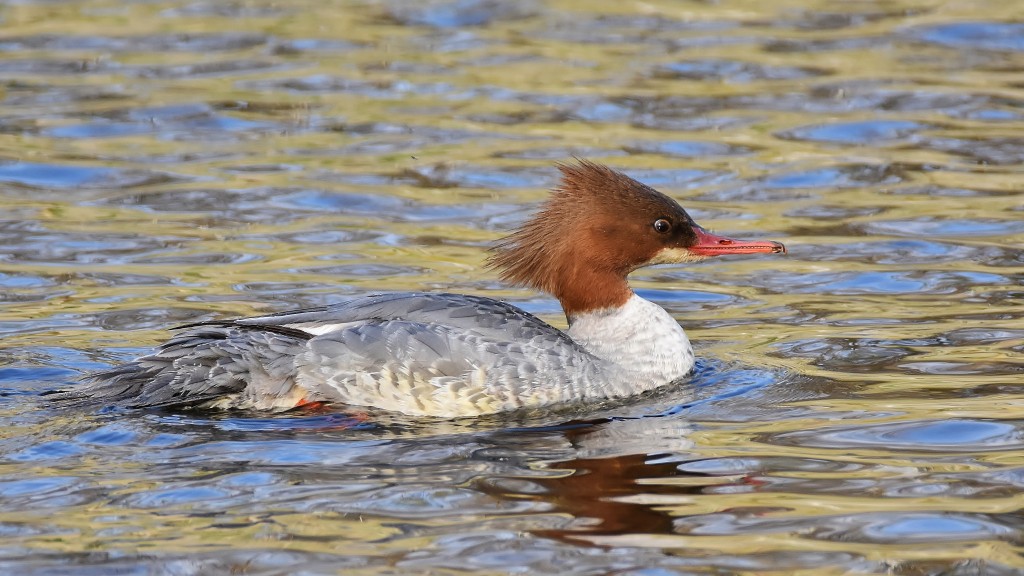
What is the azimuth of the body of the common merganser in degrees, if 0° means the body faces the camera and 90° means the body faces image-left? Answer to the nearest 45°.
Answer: approximately 270°
